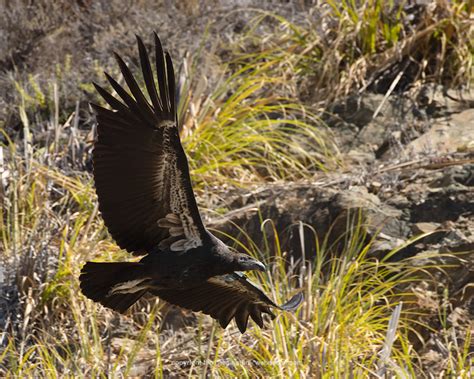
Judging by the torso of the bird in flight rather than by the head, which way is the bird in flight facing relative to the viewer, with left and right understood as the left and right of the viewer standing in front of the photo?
facing to the right of the viewer
